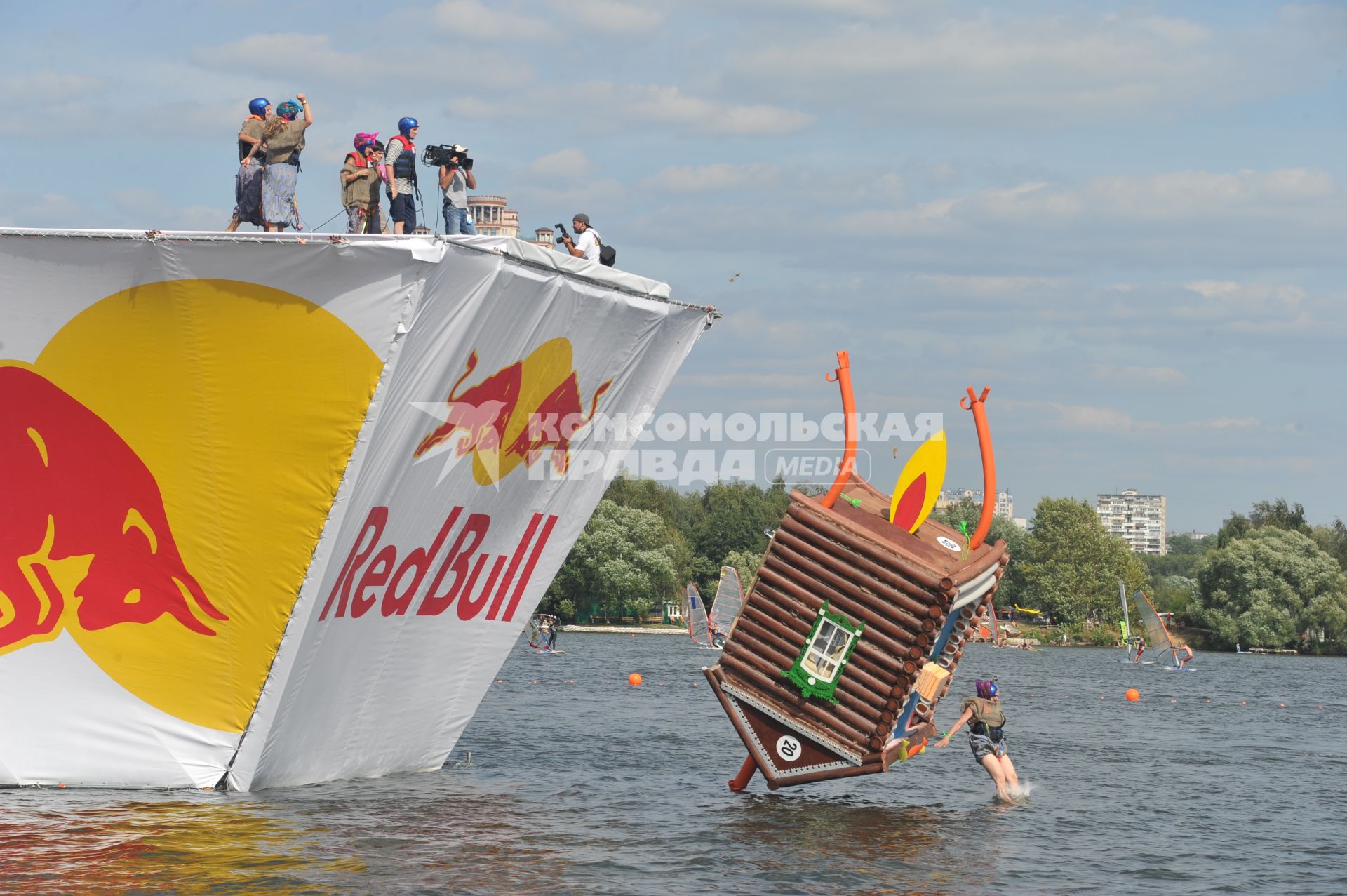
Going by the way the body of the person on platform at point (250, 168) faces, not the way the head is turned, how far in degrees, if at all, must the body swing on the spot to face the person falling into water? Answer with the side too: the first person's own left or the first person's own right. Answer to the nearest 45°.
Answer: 0° — they already face them

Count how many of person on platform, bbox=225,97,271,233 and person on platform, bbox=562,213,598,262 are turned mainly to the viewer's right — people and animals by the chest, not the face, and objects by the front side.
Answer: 1

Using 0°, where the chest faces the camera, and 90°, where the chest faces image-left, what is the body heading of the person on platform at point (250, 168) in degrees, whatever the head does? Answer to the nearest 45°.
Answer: approximately 270°

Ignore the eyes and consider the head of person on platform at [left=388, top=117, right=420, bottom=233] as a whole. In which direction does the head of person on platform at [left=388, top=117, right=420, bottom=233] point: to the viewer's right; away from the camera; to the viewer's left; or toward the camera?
to the viewer's right

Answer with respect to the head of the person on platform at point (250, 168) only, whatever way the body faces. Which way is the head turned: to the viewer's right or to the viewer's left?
to the viewer's right
